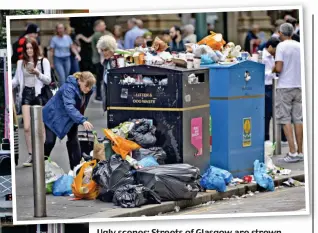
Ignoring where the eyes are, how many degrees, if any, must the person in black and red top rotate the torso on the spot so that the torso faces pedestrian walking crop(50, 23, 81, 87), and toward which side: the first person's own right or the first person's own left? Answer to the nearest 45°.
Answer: approximately 135° to the first person's own left

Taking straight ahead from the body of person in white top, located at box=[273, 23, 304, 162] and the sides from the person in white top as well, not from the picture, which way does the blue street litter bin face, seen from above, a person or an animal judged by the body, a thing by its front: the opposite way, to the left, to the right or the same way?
the opposite way

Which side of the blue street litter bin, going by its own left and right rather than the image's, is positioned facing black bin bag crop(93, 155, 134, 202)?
right

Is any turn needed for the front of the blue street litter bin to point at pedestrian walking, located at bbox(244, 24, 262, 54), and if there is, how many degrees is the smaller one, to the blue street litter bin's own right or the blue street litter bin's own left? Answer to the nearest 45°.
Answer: approximately 135° to the blue street litter bin's own left

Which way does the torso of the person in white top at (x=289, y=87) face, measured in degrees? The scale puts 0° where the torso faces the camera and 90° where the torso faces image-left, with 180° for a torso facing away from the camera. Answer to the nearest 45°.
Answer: approximately 135°

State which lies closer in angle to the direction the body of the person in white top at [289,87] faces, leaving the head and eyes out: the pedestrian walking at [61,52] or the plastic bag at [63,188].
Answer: the pedestrian walking

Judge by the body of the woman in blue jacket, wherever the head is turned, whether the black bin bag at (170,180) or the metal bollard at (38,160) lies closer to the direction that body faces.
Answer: the black bin bag

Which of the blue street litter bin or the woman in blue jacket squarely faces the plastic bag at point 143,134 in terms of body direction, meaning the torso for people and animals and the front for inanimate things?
the woman in blue jacket

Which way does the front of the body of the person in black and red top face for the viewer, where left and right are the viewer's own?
facing the viewer and to the right of the viewer

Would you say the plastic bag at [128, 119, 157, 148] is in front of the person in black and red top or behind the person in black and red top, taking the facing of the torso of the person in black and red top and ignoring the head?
in front

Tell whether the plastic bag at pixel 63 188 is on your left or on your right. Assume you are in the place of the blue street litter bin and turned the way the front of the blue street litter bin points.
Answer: on your right
